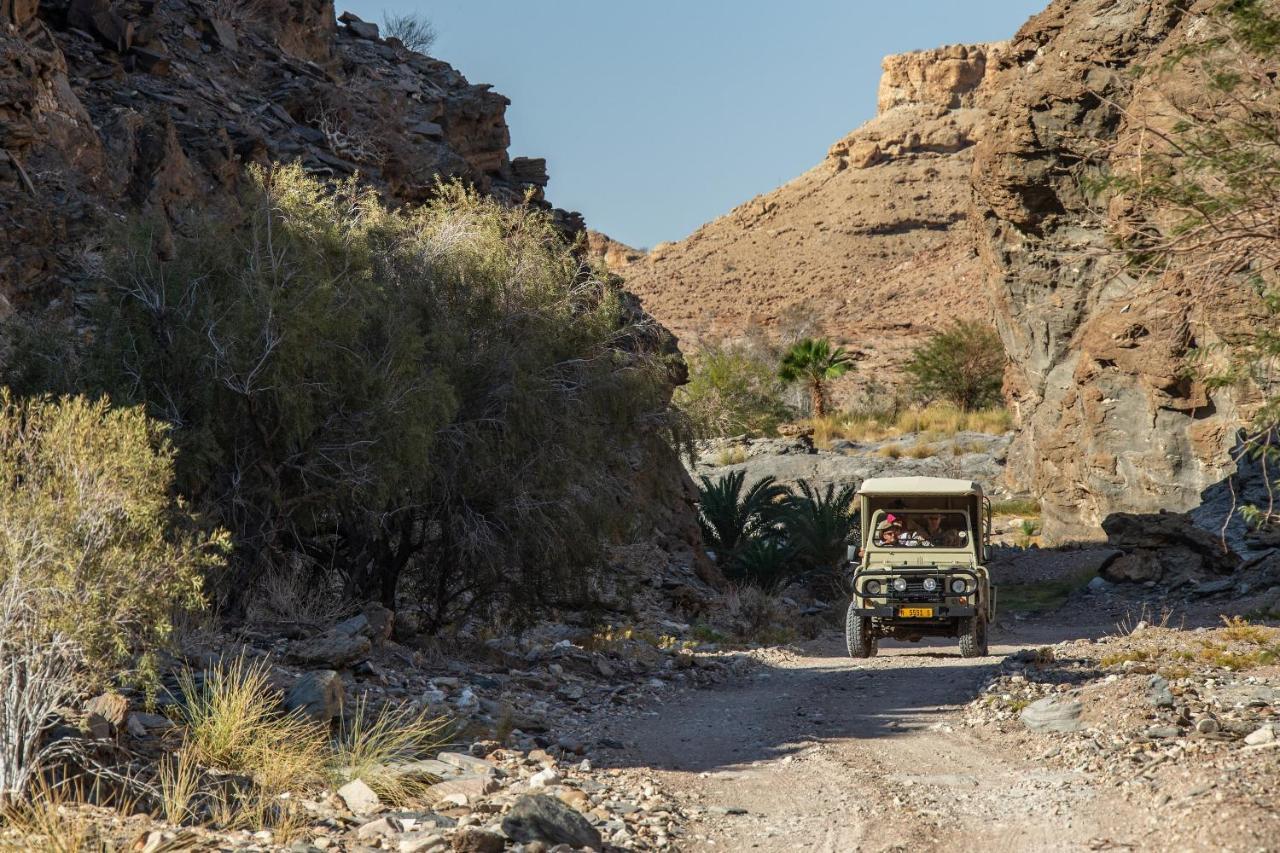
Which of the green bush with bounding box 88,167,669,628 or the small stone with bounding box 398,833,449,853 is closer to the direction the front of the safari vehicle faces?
the small stone

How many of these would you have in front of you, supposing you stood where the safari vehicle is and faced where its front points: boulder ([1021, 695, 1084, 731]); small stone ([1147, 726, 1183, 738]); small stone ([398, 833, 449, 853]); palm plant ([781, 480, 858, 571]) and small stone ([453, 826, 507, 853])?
4

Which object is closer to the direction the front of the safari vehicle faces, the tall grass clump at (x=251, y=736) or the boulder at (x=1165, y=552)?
the tall grass clump

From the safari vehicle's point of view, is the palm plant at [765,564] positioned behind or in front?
behind

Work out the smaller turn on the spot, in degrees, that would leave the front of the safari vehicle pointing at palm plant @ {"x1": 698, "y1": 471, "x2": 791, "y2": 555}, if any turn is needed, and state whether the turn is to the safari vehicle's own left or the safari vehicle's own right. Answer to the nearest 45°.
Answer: approximately 180°

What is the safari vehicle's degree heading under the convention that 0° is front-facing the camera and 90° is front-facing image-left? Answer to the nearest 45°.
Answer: approximately 0°

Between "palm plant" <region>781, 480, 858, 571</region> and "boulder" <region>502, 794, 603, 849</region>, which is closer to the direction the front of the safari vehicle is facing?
the boulder

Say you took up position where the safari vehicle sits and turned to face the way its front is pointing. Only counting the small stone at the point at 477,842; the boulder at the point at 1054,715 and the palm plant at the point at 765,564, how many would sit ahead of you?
2

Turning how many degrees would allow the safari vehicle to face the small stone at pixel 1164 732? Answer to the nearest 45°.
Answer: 0° — it already faces it

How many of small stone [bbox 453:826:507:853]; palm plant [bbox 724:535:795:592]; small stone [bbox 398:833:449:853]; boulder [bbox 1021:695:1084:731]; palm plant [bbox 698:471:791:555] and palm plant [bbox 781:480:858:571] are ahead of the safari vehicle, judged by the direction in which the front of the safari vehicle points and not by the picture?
3

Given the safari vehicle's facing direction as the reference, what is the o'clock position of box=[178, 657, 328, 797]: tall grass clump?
The tall grass clump is roughly at 1 o'clock from the safari vehicle.

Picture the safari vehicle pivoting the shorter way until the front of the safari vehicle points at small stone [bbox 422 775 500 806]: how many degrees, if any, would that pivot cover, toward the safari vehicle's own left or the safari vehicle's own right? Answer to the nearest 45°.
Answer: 0° — it already faces it

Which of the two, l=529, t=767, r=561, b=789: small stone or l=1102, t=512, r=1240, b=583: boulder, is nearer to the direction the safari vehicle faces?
the small stone
